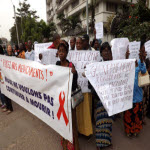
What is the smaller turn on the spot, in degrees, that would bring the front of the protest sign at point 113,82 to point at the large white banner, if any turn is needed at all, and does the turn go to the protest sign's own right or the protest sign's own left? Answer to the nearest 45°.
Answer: approximately 90° to the protest sign's own right

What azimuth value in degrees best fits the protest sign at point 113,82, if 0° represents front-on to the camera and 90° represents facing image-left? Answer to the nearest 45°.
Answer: approximately 0°

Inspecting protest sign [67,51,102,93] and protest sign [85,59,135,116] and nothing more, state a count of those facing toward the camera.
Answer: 2

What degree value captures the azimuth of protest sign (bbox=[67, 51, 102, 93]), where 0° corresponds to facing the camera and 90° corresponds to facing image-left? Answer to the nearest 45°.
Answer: approximately 0°
